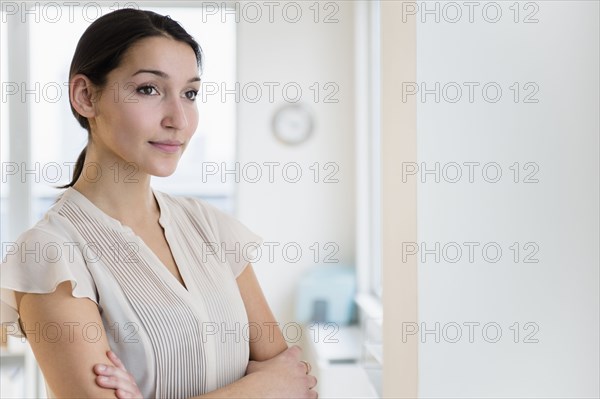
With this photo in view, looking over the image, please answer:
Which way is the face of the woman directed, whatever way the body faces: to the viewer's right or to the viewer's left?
to the viewer's right

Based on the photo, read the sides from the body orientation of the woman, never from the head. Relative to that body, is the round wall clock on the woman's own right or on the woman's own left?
on the woman's own left

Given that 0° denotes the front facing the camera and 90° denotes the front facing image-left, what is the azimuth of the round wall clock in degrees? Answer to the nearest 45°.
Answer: approximately 0°

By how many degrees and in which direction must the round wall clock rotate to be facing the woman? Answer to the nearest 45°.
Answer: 0° — it already faces them

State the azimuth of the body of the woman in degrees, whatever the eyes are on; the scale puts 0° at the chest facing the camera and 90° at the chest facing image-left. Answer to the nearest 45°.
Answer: approximately 315°
